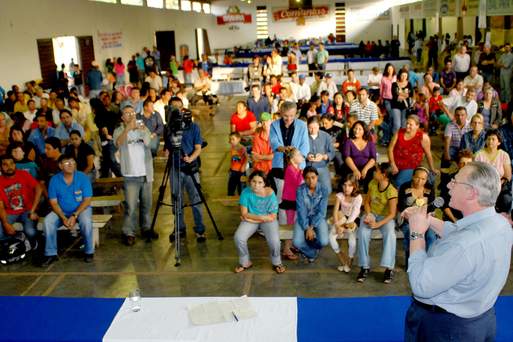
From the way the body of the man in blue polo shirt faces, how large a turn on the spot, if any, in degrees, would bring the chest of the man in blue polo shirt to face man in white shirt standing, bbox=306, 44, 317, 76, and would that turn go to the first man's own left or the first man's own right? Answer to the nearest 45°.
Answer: approximately 135° to the first man's own left

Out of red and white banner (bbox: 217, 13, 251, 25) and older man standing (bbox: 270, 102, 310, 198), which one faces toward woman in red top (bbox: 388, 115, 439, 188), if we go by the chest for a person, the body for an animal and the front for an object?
the red and white banner

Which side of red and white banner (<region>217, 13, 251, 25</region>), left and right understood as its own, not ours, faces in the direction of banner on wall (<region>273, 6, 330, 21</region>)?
left

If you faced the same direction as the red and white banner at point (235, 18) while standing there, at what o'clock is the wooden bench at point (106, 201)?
The wooden bench is roughly at 12 o'clock from the red and white banner.

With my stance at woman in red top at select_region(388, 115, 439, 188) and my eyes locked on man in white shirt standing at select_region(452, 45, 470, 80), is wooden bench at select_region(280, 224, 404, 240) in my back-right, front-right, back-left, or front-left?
back-left

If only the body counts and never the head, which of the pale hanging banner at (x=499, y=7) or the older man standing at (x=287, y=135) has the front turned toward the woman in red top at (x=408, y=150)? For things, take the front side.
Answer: the pale hanging banner

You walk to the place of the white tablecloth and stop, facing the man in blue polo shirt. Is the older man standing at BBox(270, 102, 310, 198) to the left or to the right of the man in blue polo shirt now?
right

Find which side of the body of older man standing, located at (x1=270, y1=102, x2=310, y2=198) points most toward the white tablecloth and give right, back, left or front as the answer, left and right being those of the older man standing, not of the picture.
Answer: front
